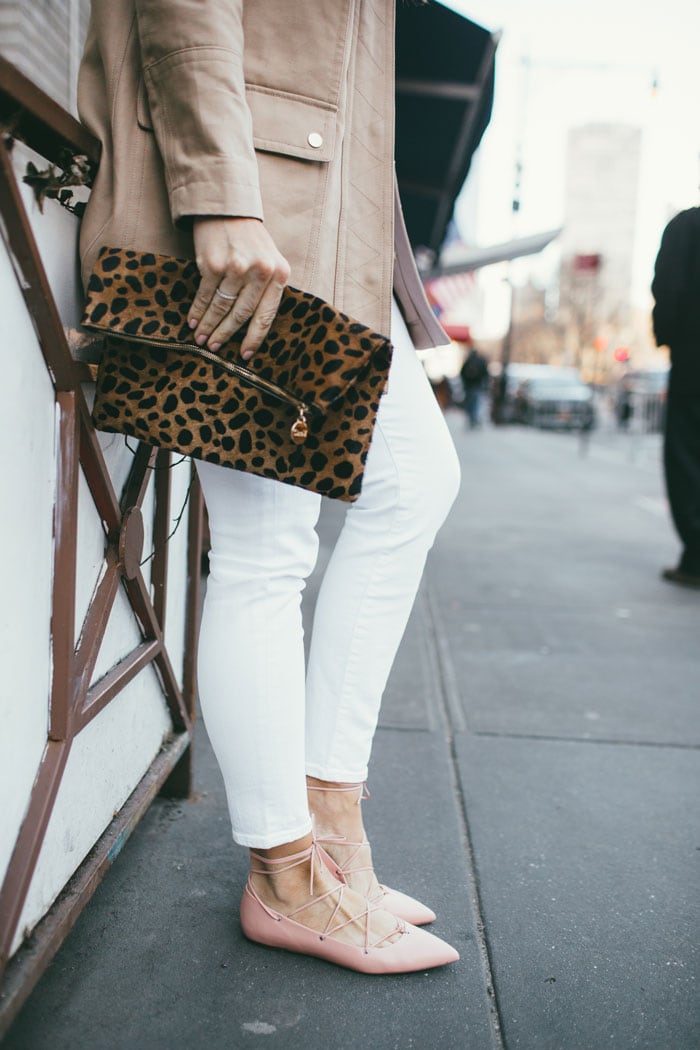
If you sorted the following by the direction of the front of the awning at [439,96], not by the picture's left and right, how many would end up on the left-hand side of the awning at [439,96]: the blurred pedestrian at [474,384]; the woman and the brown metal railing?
1

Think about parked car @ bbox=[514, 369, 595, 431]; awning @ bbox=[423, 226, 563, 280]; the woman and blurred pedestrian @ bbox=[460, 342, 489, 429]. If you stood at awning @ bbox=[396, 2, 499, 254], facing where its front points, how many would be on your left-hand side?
3

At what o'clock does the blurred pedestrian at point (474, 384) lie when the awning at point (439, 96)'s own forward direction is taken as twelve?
The blurred pedestrian is roughly at 9 o'clock from the awning.

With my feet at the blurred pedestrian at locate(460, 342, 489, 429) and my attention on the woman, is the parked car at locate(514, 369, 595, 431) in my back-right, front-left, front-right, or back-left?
back-left

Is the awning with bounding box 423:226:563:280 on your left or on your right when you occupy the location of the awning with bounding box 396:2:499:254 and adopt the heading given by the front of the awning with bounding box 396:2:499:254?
on your left

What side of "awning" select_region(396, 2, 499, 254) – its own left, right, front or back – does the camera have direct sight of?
right
